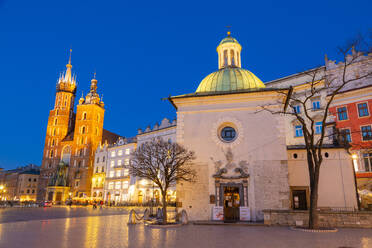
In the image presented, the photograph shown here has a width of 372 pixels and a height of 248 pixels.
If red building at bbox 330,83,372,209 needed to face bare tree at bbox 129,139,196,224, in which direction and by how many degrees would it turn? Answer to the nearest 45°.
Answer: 0° — it already faces it

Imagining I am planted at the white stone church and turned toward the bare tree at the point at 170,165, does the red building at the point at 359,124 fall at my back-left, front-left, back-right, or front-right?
back-right

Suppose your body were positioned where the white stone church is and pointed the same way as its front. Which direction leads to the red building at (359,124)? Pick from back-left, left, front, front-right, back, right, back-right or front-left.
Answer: back-left

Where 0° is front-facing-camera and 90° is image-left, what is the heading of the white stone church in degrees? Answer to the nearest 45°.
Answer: approximately 0°

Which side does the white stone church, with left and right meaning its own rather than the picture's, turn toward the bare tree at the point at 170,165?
right

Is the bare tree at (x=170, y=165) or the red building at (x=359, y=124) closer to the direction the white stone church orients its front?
the bare tree

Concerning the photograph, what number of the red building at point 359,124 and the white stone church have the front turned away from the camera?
0

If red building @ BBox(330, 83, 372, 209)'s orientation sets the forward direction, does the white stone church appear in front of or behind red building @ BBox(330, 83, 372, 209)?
in front

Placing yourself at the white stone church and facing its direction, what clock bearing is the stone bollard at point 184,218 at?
The stone bollard is roughly at 2 o'clock from the white stone church.
